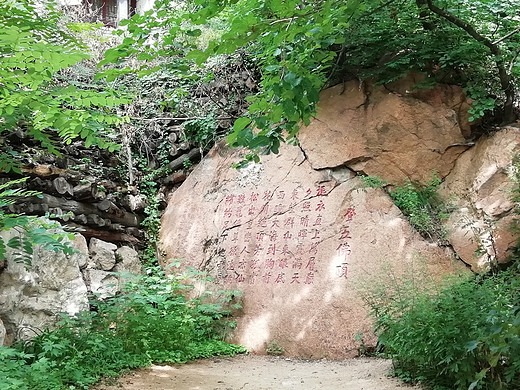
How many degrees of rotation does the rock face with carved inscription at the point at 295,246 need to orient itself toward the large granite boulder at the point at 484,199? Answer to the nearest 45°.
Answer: approximately 90° to its left

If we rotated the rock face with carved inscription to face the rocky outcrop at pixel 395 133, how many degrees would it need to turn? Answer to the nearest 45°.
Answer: approximately 90° to its left

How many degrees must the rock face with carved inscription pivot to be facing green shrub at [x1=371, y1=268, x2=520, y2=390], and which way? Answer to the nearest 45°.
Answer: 0° — it already faces it

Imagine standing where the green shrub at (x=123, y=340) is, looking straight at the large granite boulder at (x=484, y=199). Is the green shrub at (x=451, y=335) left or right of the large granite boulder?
right

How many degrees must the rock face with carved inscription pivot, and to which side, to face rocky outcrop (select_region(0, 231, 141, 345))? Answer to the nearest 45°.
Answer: approximately 45° to its right

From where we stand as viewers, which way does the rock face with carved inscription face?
facing the viewer

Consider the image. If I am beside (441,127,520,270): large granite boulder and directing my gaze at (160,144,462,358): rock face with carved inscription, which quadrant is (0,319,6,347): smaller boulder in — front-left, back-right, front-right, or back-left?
front-left
